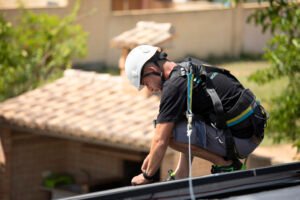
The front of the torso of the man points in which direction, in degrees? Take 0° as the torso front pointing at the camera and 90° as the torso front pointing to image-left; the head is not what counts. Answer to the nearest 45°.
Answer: approximately 90°
